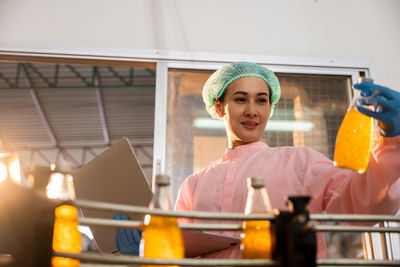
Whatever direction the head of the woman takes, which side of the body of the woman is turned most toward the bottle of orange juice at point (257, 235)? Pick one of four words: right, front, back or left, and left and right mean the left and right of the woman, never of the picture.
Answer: front

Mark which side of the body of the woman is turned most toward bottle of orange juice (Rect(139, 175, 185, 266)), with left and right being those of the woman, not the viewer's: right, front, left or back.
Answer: front

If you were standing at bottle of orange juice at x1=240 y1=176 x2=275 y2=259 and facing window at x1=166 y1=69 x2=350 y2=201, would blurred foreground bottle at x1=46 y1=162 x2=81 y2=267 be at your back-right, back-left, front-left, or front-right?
back-left

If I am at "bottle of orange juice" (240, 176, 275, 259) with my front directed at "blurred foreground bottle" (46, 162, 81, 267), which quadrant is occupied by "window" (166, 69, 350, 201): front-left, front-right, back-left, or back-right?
back-right

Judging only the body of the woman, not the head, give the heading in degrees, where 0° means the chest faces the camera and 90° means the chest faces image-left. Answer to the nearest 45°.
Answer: approximately 0°

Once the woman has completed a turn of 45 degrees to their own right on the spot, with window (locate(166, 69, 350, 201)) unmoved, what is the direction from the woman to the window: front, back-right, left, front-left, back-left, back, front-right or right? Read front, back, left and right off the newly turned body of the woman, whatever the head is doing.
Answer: back-right

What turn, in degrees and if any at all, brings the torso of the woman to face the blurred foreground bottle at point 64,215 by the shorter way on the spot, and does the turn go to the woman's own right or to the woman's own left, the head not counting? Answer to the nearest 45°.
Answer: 0° — they already face it
